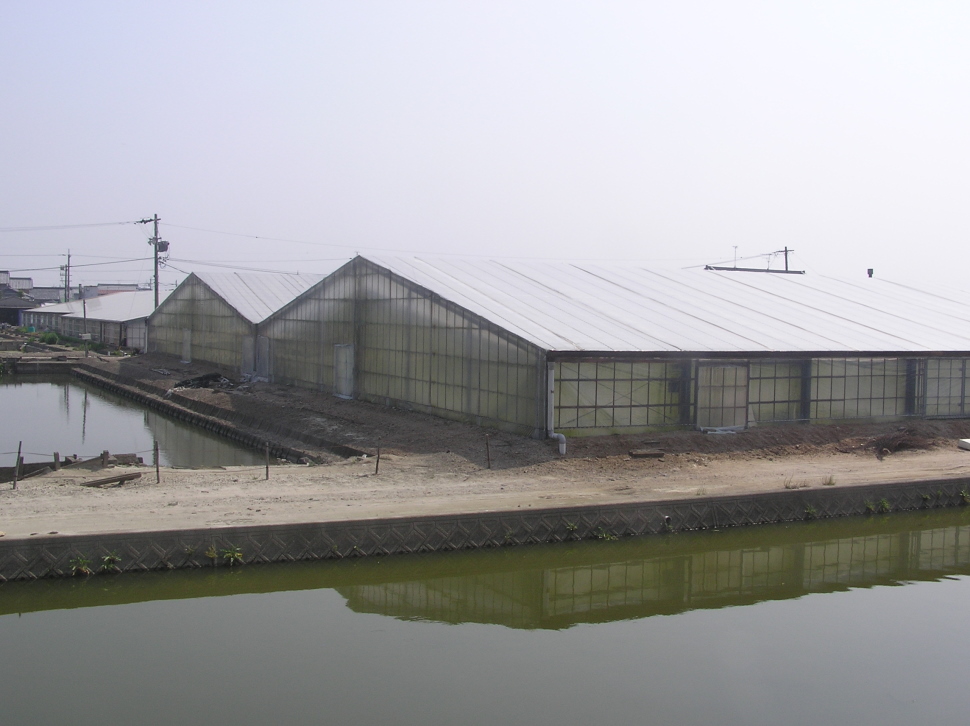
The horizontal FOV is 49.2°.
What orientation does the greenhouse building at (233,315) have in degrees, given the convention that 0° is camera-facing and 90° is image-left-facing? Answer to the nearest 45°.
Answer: approximately 45°

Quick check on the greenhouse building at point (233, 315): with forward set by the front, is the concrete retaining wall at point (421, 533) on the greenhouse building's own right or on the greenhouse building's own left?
on the greenhouse building's own left
